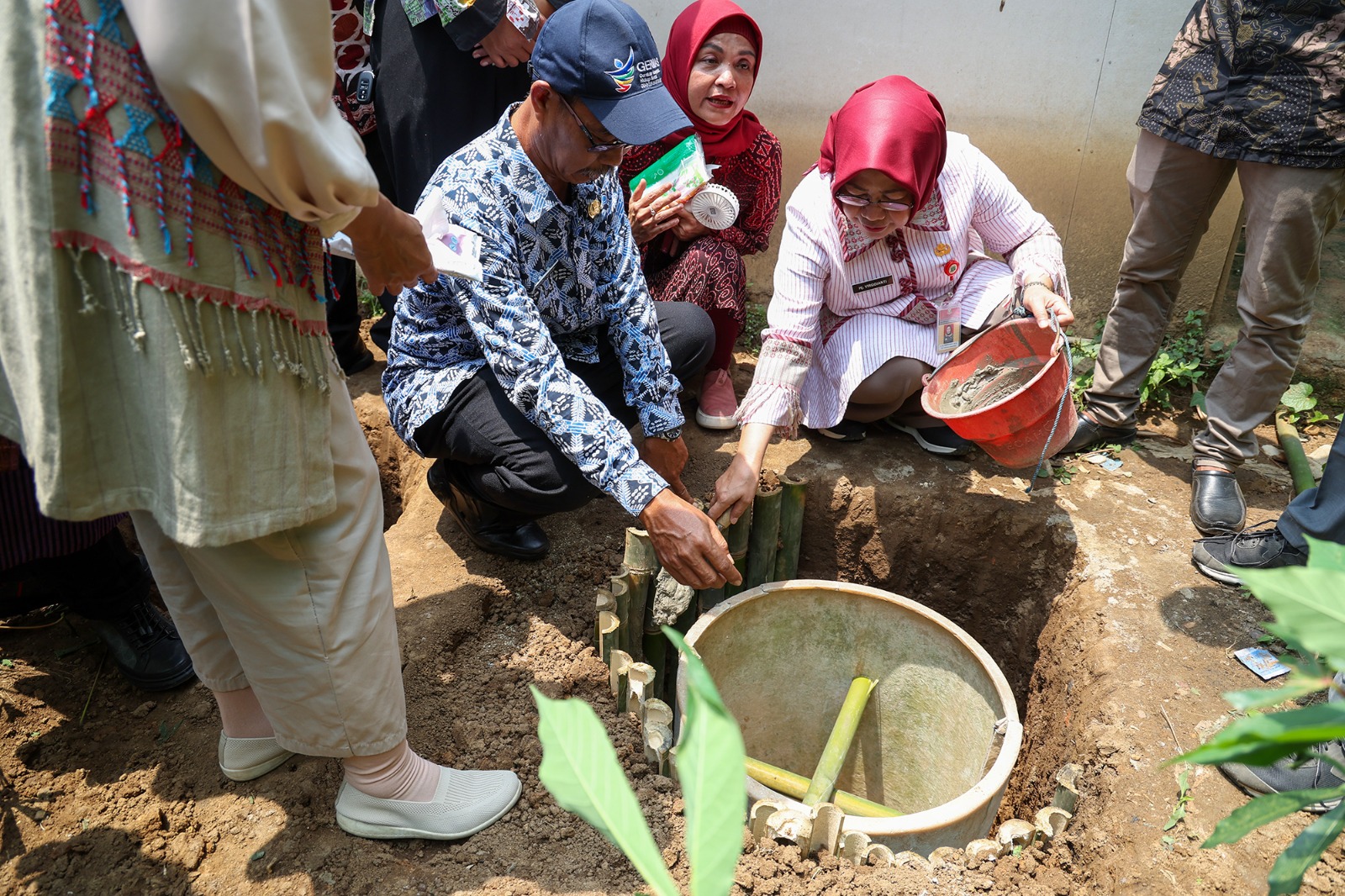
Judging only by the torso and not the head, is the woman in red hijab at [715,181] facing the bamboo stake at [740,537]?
yes

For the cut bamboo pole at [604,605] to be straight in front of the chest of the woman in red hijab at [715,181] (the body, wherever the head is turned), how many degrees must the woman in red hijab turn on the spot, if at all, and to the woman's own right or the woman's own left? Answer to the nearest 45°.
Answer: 0° — they already face it

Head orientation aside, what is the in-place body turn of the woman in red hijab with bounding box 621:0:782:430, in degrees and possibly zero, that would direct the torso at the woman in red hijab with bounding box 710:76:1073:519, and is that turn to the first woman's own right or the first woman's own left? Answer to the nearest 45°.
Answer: approximately 45° to the first woman's own left

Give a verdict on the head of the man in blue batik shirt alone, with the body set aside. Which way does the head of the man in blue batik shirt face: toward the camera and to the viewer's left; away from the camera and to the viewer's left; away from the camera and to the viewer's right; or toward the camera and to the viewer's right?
toward the camera and to the viewer's right

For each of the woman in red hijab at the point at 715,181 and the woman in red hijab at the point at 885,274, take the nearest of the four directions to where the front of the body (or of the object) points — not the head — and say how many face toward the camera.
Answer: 2

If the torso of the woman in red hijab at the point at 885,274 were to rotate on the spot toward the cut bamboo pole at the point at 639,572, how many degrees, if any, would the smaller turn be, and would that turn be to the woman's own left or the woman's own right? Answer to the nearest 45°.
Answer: approximately 45° to the woman's own right

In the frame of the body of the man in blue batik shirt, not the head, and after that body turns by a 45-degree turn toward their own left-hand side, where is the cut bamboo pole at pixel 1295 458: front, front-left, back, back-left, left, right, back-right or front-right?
front

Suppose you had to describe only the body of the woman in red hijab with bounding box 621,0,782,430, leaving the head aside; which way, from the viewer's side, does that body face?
toward the camera

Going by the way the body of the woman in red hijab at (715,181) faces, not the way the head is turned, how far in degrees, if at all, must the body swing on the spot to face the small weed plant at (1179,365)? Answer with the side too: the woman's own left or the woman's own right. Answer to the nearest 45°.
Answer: approximately 90° to the woman's own left

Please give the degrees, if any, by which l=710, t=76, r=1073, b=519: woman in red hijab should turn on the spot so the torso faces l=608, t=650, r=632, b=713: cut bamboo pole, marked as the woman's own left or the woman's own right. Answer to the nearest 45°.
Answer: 0° — they already face it

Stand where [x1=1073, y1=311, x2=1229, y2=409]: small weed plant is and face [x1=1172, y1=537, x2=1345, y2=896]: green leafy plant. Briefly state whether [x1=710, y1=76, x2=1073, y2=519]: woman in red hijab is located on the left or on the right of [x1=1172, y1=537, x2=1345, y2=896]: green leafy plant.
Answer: right

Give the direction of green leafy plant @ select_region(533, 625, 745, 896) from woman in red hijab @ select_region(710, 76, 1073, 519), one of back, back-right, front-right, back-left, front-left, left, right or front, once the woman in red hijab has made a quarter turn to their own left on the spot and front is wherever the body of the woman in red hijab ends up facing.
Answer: right

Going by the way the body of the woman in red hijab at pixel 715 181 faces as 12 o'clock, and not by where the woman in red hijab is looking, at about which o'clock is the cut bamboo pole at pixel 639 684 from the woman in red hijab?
The cut bamboo pole is roughly at 12 o'clock from the woman in red hijab.

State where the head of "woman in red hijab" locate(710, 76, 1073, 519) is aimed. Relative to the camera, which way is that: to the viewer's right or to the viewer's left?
to the viewer's left

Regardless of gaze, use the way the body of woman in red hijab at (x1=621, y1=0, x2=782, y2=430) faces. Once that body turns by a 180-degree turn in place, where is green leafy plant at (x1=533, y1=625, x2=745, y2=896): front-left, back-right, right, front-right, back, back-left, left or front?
back
